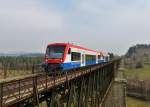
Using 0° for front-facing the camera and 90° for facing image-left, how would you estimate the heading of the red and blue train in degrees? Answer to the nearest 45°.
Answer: approximately 45°
